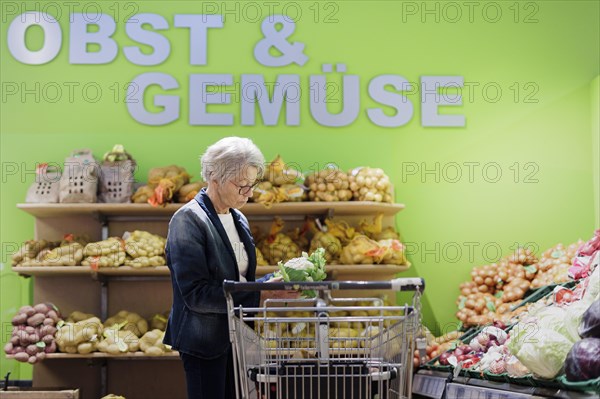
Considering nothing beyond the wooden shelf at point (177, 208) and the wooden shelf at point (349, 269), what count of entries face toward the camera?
2

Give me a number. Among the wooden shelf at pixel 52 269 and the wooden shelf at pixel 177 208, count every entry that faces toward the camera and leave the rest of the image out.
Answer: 2

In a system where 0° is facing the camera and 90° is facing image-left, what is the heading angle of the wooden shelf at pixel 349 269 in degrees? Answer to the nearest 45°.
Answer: approximately 0°

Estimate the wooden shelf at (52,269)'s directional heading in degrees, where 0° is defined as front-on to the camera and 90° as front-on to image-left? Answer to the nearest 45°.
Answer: approximately 0°

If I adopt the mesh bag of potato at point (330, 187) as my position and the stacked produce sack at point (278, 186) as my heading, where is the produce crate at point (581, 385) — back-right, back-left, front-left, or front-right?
back-left
